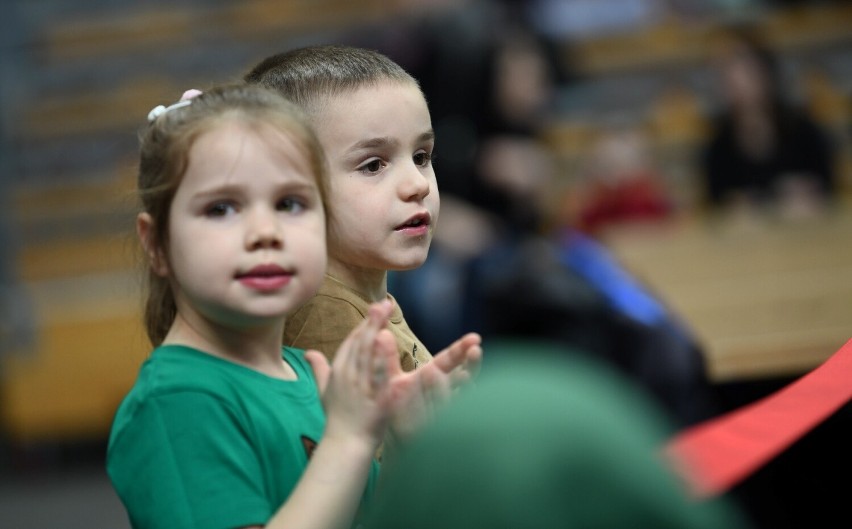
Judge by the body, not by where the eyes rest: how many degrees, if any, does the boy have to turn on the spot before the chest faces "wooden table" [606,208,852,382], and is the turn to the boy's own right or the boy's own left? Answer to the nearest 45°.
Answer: approximately 90° to the boy's own left

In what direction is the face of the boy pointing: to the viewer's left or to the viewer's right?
to the viewer's right

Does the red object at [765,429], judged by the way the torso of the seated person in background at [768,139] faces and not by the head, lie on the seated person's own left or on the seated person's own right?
on the seated person's own left

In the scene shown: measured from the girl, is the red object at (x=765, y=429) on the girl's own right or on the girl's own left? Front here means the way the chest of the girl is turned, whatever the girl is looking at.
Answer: on the girl's own left

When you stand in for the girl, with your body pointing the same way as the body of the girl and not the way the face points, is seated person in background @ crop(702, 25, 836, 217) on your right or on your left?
on your left

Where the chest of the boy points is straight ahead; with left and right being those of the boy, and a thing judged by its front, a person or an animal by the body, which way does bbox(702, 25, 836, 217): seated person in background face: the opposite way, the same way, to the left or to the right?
to the right
